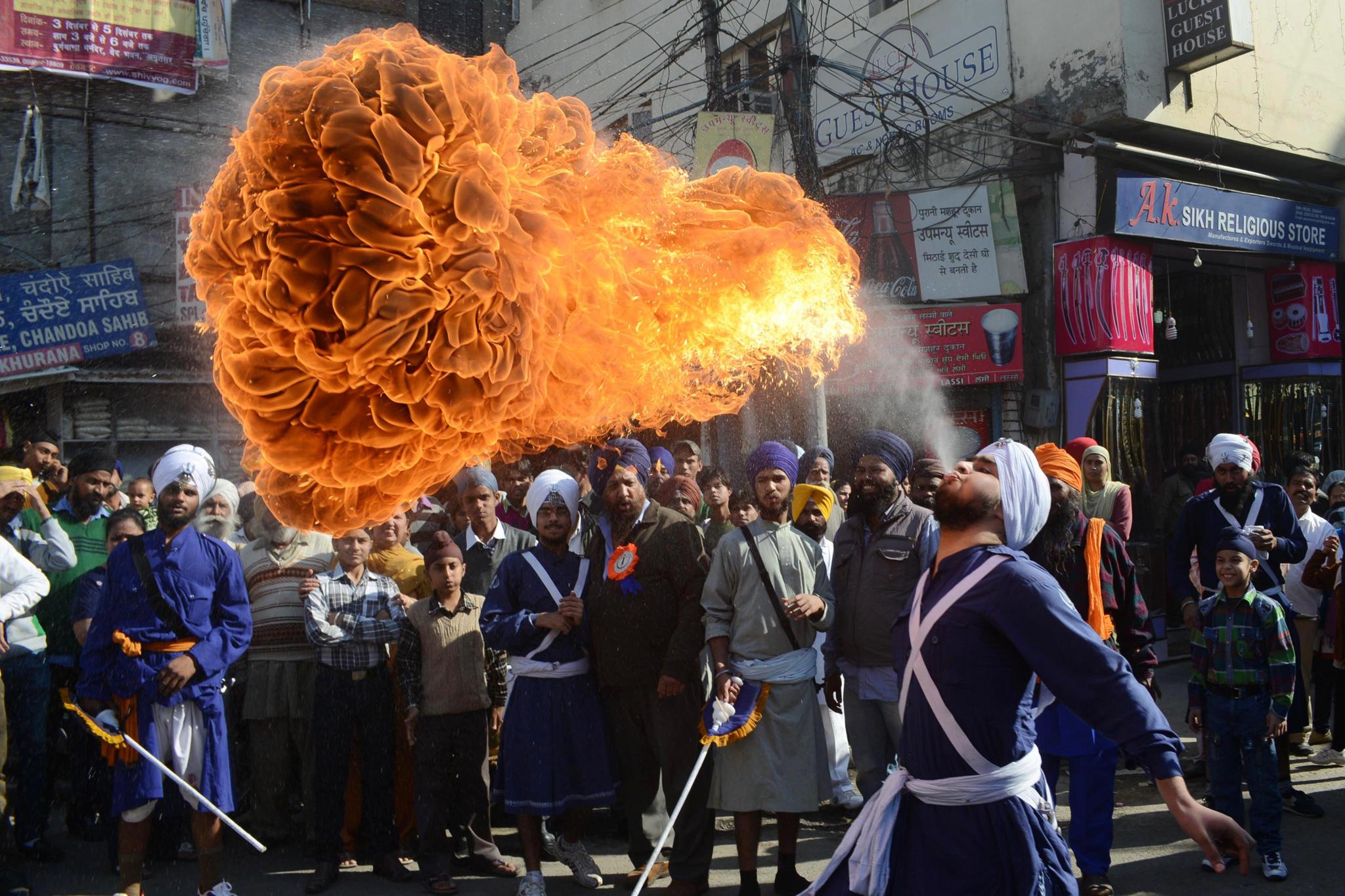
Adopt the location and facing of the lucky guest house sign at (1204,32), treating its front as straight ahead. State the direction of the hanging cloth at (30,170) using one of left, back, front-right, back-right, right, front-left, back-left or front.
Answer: front-right

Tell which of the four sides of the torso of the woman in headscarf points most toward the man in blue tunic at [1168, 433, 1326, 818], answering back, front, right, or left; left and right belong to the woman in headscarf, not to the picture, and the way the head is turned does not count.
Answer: left

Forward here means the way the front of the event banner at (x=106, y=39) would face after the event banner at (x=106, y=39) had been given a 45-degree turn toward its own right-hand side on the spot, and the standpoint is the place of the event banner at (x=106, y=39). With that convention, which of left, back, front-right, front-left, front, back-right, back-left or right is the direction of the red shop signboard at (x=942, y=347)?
left

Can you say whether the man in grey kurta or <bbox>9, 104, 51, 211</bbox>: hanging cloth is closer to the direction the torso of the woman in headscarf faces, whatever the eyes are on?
the man in grey kurta

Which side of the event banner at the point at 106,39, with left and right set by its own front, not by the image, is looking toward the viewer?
front

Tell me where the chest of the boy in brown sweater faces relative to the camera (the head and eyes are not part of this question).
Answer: toward the camera

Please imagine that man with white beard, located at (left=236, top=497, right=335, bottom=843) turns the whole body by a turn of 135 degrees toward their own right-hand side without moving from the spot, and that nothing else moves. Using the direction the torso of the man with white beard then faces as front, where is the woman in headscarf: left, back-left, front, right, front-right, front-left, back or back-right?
back-right

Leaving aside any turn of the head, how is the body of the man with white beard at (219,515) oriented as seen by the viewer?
toward the camera

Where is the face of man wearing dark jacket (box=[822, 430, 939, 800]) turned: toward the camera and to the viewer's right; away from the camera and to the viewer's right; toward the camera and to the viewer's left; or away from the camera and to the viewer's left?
toward the camera and to the viewer's left
